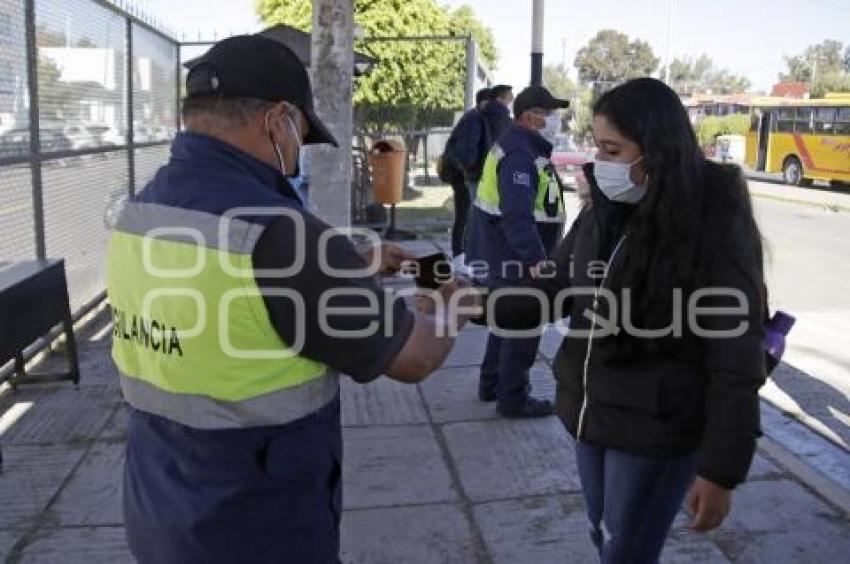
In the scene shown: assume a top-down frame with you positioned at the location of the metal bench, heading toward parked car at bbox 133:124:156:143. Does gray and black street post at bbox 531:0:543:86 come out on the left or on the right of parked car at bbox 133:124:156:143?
right

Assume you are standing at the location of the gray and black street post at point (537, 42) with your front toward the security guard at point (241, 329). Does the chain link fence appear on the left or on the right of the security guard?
right

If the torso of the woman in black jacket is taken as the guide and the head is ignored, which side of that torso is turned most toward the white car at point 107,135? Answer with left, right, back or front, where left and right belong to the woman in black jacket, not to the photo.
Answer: right

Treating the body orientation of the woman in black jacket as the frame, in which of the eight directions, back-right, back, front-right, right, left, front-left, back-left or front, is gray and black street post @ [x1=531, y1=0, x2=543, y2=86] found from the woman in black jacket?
back-right

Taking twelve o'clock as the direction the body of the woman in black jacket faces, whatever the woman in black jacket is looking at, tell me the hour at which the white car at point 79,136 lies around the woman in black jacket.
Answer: The white car is roughly at 3 o'clock from the woman in black jacket.

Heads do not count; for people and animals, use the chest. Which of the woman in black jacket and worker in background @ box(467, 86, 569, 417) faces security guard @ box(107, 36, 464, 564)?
the woman in black jacket

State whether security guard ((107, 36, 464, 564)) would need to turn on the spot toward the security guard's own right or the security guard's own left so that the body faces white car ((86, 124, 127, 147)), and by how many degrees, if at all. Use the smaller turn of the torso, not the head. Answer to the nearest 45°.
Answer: approximately 45° to the security guard's own left

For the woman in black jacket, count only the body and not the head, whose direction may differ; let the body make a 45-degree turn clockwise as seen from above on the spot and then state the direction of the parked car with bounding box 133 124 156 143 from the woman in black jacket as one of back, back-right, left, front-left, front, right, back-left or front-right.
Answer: front-right

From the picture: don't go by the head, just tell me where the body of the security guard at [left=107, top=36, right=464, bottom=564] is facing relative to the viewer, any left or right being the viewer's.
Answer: facing away from the viewer and to the right of the viewer
